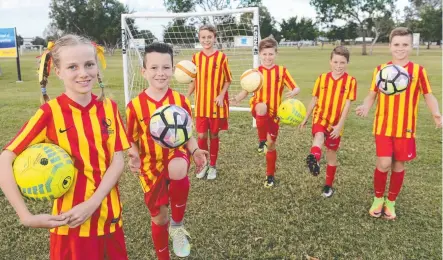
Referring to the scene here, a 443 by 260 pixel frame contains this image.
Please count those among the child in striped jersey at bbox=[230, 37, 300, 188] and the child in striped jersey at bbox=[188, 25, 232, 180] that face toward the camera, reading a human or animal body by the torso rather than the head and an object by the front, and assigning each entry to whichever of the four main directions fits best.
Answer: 2

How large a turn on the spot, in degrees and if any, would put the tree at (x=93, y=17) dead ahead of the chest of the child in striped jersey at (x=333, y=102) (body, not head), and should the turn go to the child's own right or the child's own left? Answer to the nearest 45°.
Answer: approximately 135° to the child's own right

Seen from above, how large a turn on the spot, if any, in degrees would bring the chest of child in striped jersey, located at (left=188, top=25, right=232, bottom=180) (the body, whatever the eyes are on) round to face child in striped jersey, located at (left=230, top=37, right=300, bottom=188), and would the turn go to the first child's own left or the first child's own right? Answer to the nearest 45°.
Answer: approximately 45° to the first child's own left

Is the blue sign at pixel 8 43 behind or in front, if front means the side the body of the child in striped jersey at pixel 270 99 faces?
behind

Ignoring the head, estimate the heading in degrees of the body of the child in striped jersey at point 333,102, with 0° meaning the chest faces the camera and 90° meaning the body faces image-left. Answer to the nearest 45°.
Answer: approximately 0°

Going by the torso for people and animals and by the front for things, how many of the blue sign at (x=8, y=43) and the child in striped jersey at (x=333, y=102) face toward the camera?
2

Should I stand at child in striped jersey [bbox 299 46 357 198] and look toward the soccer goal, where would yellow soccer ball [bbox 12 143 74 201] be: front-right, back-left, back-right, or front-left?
back-left
